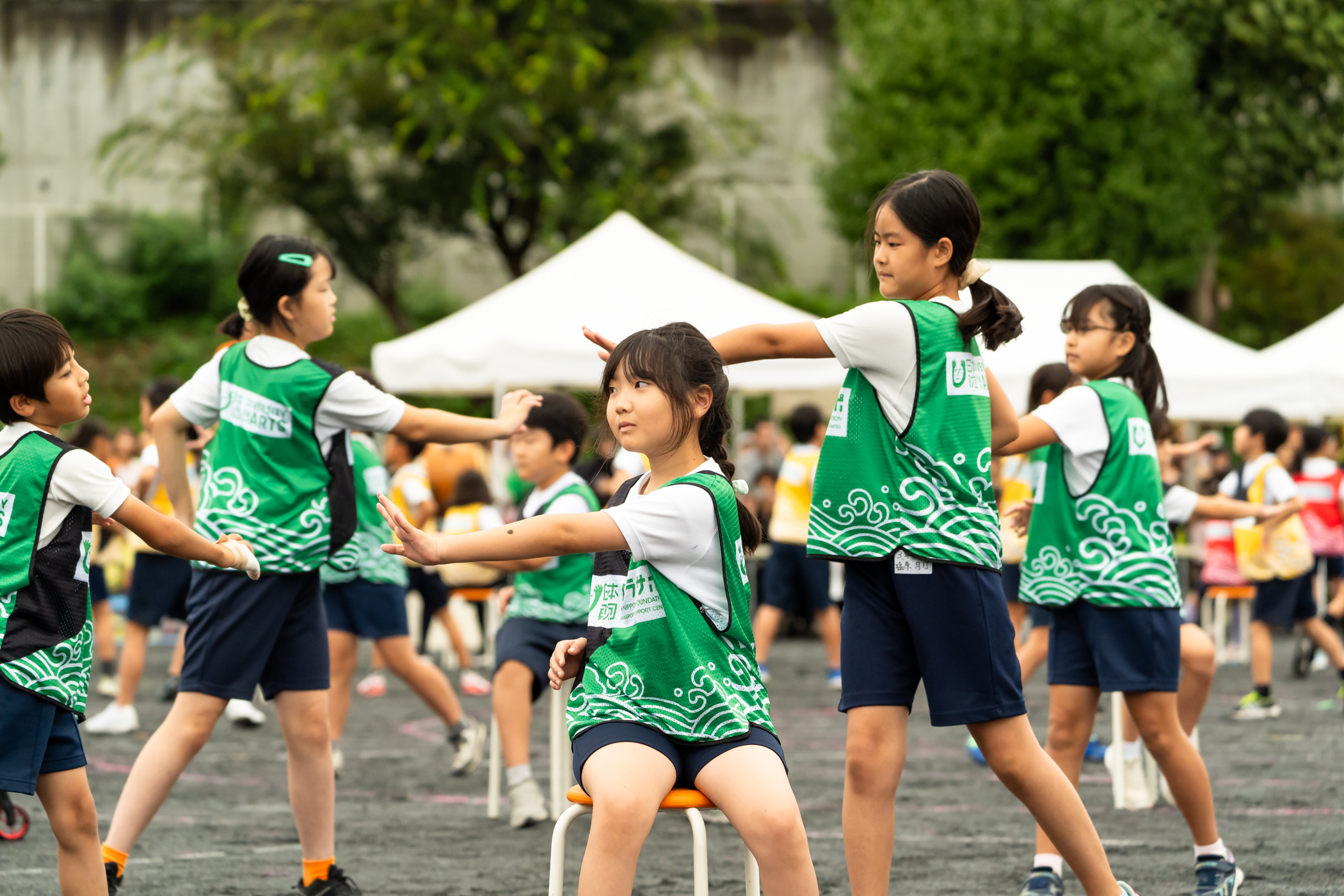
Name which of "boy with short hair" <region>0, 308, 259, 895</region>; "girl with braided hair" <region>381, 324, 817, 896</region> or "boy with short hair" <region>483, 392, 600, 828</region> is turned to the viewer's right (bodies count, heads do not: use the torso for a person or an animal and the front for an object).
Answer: "boy with short hair" <region>0, 308, 259, 895</region>

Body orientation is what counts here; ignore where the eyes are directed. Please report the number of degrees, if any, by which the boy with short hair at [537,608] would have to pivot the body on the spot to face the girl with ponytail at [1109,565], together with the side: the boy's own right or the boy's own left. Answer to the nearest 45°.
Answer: approximately 90° to the boy's own left

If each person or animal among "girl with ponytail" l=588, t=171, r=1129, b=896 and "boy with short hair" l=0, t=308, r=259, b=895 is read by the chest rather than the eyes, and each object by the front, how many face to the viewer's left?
1

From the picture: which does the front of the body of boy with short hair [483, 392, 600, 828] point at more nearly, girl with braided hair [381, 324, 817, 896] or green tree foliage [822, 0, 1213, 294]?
the girl with braided hair

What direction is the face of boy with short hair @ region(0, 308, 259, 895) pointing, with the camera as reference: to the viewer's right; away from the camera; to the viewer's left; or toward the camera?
to the viewer's right

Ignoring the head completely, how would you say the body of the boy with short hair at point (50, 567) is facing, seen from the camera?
to the viewer's right

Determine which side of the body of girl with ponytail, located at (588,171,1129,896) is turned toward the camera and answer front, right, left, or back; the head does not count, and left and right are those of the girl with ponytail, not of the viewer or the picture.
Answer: left

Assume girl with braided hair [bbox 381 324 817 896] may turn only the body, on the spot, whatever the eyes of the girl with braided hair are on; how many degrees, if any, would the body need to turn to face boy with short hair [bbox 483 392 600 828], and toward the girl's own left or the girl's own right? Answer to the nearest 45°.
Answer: approximately 135° to the girl's own right

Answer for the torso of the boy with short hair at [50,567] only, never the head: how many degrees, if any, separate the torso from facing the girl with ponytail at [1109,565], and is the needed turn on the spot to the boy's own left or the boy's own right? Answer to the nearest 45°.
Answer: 0° — they already face them

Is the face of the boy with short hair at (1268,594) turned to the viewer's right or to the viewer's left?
to the viewer's left
